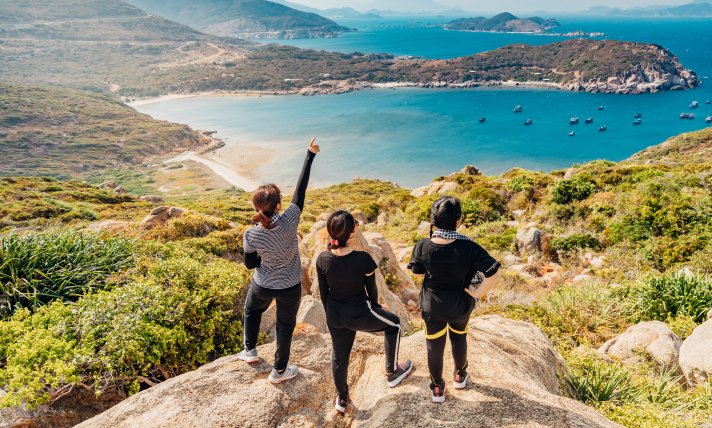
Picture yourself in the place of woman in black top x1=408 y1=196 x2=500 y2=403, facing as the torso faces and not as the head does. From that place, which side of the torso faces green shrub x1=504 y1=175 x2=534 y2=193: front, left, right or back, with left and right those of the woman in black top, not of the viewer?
front

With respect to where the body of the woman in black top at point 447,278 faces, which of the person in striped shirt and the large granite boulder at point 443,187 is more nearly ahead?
the large granite boulder

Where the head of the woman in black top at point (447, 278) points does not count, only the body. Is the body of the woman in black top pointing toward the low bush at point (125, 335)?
no

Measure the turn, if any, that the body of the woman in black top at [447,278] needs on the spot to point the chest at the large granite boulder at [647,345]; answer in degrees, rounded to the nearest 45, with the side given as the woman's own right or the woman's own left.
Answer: approximately 45° to the woman's own right

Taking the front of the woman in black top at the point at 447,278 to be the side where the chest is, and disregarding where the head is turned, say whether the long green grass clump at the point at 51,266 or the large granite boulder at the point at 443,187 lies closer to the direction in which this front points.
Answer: the large granite boulder

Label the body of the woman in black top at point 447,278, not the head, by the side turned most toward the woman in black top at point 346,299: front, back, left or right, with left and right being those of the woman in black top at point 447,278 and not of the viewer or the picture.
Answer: left

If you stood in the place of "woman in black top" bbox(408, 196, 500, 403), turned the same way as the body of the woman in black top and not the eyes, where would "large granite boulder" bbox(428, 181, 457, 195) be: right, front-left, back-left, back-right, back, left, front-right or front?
front

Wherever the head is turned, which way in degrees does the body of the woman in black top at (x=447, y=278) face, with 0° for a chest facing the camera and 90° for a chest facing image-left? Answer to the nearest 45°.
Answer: approximately 180°

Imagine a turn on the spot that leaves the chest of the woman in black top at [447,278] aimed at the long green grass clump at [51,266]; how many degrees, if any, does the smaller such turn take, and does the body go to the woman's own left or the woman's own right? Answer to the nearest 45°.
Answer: approximately 90° to the woman's own left

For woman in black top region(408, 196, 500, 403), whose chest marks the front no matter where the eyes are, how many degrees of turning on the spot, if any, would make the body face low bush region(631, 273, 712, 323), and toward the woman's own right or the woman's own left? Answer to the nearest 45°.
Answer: approximately 45° to the woman's own right

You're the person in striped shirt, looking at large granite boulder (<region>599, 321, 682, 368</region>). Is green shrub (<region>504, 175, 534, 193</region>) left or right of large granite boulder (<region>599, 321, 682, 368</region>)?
left
